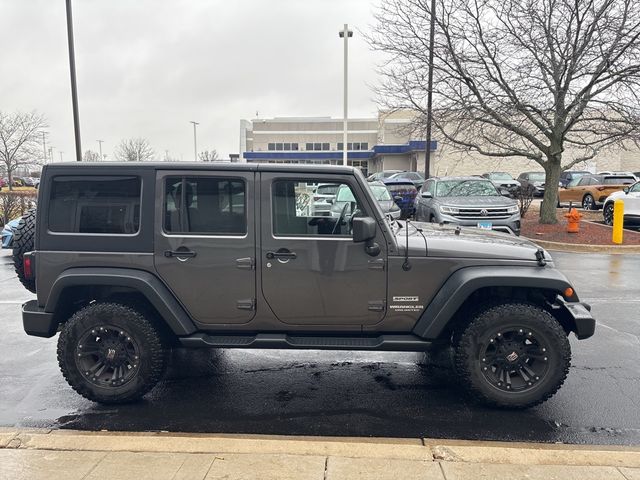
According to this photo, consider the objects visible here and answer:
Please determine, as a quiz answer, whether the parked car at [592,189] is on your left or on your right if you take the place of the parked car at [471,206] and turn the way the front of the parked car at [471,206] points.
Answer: on your left

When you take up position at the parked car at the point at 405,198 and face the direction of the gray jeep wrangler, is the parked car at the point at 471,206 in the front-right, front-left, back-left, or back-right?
front-left

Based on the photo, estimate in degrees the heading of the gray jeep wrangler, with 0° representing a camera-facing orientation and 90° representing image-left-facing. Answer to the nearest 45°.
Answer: approximately 270°

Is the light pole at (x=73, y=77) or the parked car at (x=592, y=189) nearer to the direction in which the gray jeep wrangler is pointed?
the parked car

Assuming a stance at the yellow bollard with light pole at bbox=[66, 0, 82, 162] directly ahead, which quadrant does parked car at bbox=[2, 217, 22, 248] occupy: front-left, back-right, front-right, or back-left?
front-left

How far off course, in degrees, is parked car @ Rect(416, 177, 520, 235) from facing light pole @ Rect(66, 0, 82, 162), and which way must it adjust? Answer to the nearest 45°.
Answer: approximately 135° to its right

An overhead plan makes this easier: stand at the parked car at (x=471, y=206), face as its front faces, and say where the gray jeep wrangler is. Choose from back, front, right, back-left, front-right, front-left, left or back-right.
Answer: front-right

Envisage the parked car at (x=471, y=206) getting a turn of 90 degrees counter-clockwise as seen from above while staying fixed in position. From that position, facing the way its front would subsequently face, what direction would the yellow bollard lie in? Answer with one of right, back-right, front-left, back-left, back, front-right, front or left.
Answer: front

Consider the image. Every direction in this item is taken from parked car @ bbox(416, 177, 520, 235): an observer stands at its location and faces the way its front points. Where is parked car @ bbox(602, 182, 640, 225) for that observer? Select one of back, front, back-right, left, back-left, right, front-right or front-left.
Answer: left

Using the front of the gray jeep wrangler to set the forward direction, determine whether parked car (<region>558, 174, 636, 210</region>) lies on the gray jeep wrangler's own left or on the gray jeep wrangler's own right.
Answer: on the gray jeep wrangler's own left

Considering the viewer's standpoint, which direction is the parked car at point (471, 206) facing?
facing the viewer and to the right of the viewer

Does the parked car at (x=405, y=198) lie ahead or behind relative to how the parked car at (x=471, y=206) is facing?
behind

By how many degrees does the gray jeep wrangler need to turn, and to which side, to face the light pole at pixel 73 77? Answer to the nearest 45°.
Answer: approximately 135° to its left

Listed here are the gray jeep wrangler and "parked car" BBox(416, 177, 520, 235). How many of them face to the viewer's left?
0

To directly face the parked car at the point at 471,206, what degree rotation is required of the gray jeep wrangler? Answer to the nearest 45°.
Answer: approximately 45° to its left

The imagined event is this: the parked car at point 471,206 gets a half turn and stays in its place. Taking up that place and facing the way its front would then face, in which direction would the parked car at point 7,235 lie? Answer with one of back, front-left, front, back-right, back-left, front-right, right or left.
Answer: left

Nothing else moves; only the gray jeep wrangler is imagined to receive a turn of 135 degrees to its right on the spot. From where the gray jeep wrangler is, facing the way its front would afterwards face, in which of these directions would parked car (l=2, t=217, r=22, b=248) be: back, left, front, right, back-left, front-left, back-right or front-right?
right
